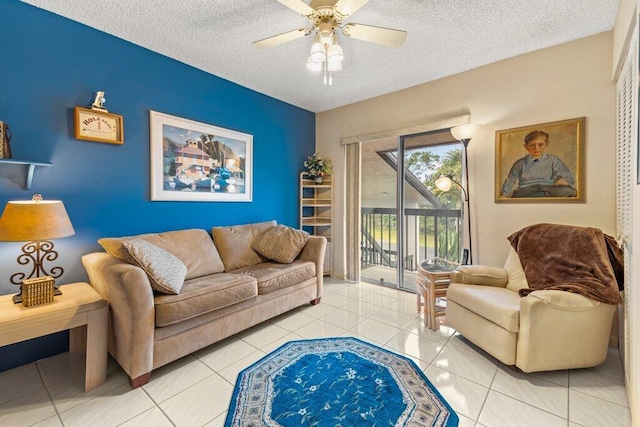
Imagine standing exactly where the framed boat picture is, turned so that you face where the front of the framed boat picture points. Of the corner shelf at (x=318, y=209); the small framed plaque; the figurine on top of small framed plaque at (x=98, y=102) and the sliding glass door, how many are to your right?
2

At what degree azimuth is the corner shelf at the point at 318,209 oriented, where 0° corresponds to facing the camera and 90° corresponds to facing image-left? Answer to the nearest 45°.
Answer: approximately 0°

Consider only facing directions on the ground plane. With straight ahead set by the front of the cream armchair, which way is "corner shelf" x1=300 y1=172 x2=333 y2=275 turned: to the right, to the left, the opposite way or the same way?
to the left

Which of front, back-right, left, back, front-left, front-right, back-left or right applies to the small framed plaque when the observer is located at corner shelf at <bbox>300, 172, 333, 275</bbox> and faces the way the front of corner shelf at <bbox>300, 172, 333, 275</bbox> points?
front-right

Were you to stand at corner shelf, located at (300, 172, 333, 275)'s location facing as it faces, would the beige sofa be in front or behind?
in front

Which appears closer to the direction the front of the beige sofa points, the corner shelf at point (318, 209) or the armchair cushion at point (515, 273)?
the armchair cushion

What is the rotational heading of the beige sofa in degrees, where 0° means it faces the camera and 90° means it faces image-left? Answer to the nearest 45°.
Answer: approximately 315°

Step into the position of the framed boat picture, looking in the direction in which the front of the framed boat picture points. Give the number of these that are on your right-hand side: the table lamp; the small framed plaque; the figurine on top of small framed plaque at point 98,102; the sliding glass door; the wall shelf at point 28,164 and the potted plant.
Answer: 4

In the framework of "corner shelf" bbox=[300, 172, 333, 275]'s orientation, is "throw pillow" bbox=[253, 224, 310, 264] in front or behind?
in front

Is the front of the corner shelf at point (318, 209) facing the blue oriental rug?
yes

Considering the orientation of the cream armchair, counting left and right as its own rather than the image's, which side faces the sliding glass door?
right

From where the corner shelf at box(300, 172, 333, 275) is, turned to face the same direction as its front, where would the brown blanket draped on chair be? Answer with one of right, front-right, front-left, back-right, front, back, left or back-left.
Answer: front-left

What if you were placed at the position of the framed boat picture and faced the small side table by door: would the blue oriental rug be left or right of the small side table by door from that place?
right

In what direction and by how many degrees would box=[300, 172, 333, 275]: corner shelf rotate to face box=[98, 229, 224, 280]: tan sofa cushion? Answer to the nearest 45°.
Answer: approximately 45° to its right

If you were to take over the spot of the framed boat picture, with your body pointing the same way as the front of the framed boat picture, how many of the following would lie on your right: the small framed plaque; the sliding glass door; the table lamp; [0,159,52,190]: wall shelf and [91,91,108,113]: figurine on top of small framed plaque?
4

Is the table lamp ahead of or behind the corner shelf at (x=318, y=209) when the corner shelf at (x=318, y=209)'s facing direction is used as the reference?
ahead

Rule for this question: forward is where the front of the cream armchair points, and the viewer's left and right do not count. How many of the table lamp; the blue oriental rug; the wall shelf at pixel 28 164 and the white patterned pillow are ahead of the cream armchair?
4
